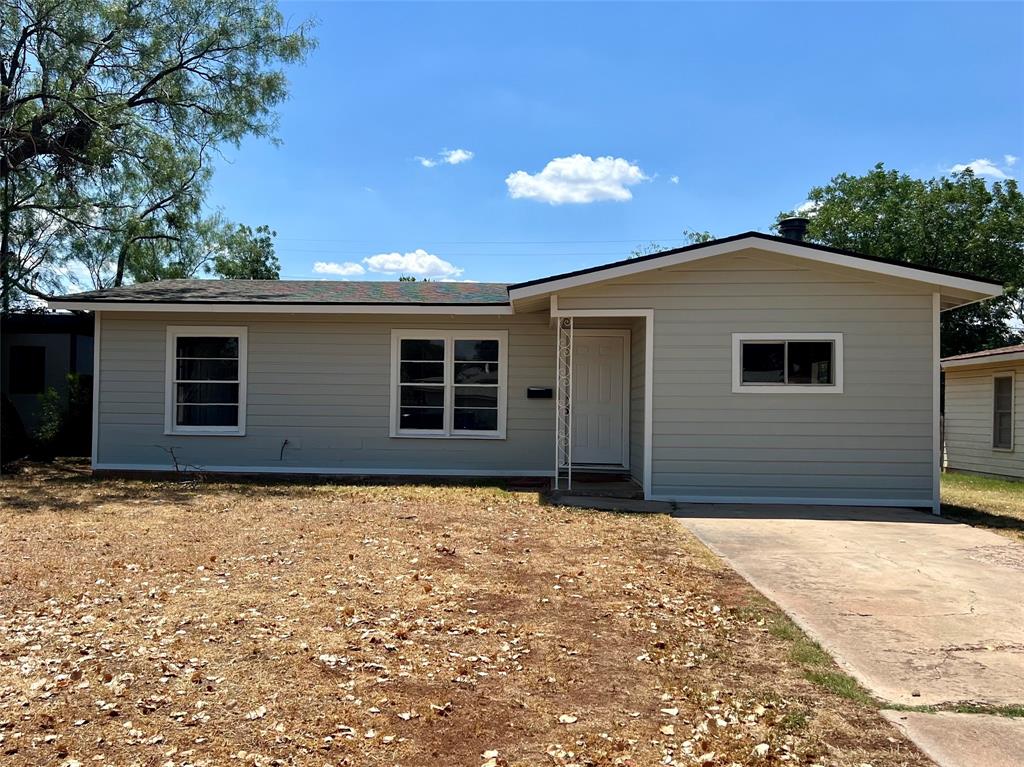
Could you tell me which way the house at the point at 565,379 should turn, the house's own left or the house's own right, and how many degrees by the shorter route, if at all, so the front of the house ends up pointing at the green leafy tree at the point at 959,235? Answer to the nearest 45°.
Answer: approximately 135° to the house's own left

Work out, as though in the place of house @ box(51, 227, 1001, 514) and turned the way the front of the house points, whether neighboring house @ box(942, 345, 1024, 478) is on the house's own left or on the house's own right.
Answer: on the house's own left

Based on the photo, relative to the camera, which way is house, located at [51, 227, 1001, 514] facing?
toward the camera
